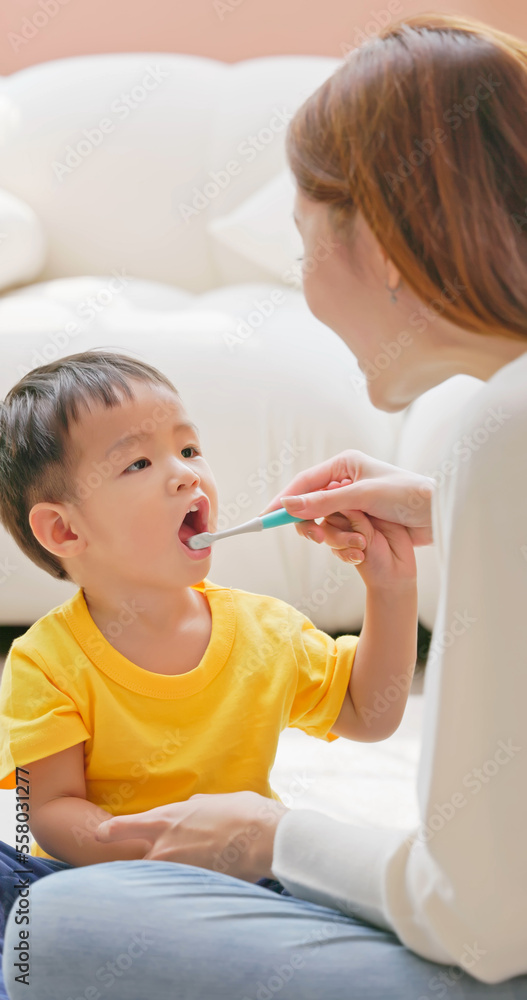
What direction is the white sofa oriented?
toward the camera

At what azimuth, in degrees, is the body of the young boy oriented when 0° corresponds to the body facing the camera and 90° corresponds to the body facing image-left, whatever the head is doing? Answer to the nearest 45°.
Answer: approximately 315°

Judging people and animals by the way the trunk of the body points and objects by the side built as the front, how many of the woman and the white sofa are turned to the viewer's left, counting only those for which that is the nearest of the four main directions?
1

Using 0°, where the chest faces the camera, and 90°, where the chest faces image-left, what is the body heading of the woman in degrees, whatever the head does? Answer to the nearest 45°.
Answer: approximately 90°

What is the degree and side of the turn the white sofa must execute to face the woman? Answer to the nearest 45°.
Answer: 0° — it already faces them

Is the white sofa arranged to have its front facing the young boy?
yes

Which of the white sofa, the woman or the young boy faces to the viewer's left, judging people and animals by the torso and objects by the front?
the woman

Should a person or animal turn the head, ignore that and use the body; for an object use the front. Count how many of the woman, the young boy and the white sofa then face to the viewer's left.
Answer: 1

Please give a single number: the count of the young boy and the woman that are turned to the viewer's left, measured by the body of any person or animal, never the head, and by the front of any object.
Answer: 1
